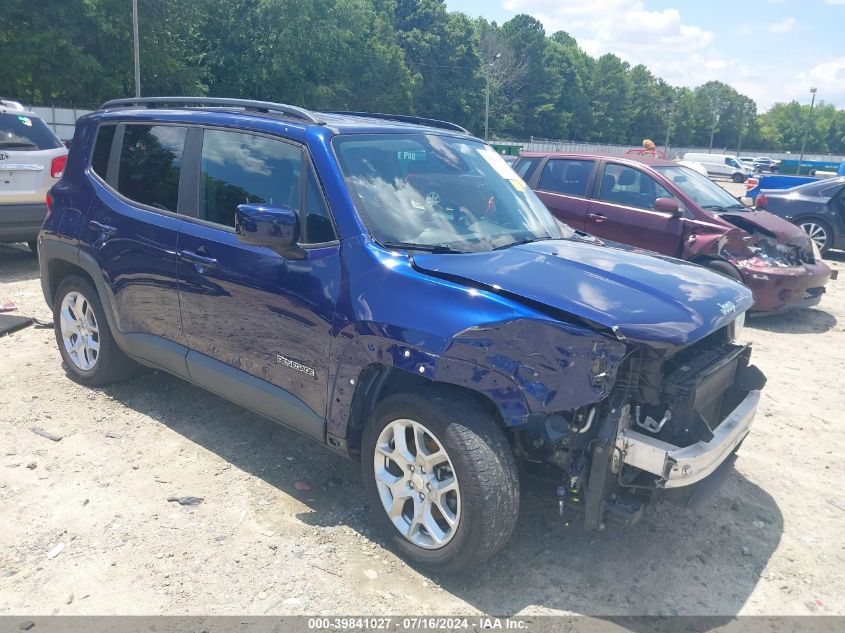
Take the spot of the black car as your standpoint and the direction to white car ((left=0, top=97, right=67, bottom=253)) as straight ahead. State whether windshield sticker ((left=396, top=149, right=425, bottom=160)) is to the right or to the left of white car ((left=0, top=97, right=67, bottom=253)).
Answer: left

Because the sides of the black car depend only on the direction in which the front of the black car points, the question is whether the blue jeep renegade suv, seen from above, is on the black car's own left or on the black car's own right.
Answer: on the black car's own right

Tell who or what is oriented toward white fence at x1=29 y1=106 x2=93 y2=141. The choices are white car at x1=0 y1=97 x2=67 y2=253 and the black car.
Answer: the white car

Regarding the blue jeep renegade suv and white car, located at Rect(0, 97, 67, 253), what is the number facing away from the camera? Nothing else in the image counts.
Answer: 1

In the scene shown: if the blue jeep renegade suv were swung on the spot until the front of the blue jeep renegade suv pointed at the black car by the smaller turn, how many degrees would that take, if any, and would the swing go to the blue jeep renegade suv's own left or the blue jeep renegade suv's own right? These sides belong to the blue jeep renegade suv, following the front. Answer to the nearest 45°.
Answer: approximately 90° to the blue jeep renegade suv's own left

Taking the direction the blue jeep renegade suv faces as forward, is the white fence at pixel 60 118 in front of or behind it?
behind

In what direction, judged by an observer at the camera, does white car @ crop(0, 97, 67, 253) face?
facing away from the viewer

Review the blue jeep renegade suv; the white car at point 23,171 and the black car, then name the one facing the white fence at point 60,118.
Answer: the white car

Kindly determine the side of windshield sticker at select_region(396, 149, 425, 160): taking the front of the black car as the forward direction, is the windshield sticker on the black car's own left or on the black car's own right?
on the black car's own right

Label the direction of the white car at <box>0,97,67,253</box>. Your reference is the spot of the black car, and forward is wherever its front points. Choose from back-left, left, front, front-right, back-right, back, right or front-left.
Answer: back-right

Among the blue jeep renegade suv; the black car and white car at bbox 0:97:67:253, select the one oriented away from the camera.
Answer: the white car
